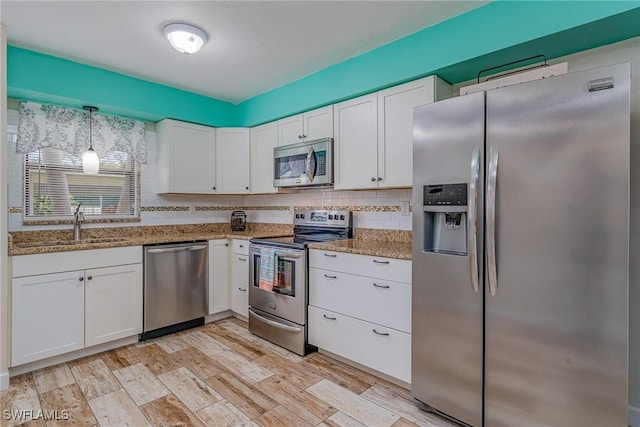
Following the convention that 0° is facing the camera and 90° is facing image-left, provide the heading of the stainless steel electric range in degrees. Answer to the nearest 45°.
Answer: approximately 45°

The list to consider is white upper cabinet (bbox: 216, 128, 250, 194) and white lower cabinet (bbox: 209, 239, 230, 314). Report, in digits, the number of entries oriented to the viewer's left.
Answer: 0

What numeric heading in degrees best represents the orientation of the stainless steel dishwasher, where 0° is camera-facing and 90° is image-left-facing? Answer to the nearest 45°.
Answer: approximately 315°

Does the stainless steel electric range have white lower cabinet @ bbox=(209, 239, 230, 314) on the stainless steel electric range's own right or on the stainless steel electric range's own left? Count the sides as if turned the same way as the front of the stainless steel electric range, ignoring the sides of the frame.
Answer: on the stainless steel electric range's own right

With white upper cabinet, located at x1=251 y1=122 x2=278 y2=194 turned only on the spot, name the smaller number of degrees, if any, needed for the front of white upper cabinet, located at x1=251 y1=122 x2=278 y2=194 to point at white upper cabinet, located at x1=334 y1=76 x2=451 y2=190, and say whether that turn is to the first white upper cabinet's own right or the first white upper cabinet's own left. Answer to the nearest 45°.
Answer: approximately 90° to the first white upper cabinet's own left
